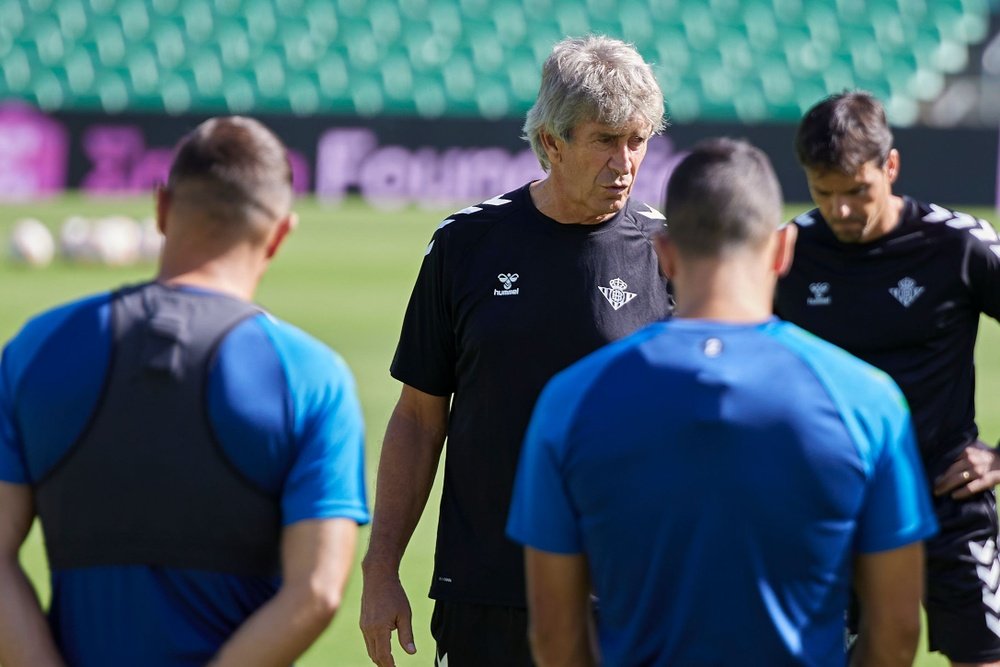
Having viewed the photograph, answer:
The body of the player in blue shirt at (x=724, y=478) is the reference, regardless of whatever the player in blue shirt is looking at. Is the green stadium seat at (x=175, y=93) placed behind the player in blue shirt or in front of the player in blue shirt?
in front

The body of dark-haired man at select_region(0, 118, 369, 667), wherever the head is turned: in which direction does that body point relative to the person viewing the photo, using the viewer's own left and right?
facing away from the viewer

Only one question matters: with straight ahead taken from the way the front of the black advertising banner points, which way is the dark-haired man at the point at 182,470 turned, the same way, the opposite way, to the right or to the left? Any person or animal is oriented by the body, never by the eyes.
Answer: the opposite way

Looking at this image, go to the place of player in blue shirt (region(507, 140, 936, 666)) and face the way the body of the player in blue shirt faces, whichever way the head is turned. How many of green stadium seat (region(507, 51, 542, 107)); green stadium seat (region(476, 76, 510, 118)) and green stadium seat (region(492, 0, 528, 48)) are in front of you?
3

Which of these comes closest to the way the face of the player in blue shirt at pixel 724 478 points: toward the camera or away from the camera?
away from the camera

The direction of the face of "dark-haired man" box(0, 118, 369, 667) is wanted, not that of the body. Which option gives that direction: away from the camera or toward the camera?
away from the camera

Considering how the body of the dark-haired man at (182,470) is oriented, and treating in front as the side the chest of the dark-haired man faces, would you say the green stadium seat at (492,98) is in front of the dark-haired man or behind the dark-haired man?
in front

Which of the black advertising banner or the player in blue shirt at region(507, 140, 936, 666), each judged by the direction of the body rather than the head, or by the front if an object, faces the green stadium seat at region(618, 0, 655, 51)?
the player in blue shirt

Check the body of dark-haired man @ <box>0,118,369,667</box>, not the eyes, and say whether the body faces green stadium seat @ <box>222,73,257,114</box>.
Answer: yes

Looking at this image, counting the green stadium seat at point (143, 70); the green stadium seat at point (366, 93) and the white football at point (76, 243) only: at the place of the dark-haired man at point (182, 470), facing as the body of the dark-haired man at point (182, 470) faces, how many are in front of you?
3

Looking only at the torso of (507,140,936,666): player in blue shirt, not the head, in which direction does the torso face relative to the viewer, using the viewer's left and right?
facing away from the viewer

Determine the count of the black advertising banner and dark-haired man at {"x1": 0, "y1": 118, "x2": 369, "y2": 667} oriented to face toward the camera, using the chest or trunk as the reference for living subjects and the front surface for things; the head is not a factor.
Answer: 1

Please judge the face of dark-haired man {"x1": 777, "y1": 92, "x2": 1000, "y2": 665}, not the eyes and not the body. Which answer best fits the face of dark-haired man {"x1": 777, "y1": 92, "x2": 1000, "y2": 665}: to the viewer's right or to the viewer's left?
to the viewer's left

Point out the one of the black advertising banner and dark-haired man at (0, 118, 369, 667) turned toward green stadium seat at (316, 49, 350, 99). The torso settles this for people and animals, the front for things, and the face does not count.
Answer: the dark-haired man

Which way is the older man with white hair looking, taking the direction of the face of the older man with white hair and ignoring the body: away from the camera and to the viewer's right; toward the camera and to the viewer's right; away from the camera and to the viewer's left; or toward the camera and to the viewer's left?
toward the camera and to the viewer's right

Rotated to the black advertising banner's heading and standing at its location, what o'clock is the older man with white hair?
The older man with white hair is roughly at 12 o'clock from the black advertising banner.

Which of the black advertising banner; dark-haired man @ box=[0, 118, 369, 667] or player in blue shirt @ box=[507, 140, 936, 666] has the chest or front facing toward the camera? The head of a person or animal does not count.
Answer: the black advertising banner

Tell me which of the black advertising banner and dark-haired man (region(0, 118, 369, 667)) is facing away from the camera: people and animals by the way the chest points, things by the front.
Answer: the dark-haired man

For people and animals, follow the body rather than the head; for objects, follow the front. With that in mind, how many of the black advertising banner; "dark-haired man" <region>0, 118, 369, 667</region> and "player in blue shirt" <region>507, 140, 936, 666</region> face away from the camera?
2

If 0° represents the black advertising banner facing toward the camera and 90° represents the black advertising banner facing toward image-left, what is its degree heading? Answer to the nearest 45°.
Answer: approximately 0°
